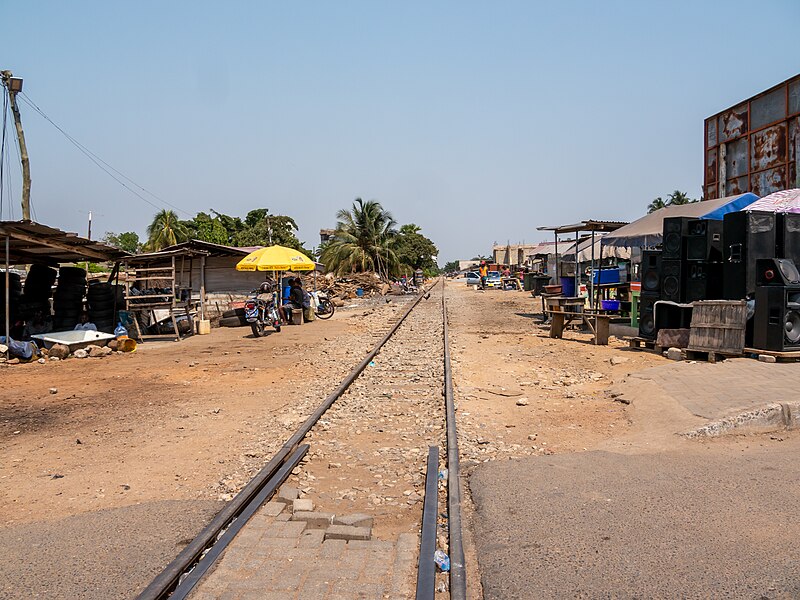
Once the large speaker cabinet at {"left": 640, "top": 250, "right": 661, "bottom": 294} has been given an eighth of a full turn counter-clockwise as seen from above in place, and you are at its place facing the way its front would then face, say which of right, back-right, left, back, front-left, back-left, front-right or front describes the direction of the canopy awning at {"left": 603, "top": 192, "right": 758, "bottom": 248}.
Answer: back-left

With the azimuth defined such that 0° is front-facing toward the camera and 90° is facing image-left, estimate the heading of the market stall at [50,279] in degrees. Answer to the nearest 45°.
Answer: approximately 315°

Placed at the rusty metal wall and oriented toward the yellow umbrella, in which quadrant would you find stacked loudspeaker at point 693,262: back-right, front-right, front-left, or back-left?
front-left

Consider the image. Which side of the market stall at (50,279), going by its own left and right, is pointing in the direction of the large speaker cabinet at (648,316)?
front

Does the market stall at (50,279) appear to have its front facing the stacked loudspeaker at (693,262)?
yes

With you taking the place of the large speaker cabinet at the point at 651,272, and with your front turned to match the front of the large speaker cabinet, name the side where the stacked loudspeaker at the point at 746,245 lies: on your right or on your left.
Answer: on your left

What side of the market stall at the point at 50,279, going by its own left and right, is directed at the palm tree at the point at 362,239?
left

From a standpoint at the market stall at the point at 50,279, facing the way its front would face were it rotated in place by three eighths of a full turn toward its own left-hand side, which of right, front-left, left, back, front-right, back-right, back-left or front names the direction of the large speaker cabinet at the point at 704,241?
back-right

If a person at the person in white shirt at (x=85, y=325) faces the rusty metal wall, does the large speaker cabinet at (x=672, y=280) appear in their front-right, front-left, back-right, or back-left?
front-right
